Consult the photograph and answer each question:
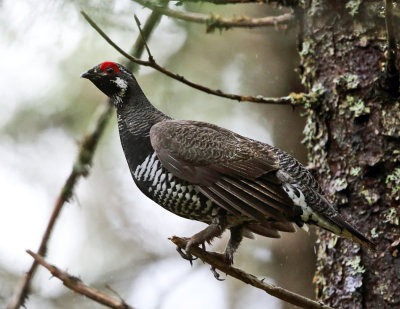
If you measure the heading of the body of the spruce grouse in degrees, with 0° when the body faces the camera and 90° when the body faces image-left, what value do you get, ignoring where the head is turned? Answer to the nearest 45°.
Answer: approximately 90°

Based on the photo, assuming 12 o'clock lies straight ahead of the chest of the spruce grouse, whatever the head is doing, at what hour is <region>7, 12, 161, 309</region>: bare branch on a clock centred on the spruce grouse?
The bare branch is roughly at 1 o'clock from the spruce grouse.
